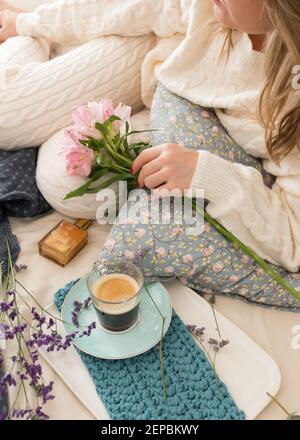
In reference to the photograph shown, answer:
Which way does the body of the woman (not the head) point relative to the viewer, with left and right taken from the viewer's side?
facing the viewer and to the left of the viewer

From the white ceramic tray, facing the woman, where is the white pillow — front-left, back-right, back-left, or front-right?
front-left
